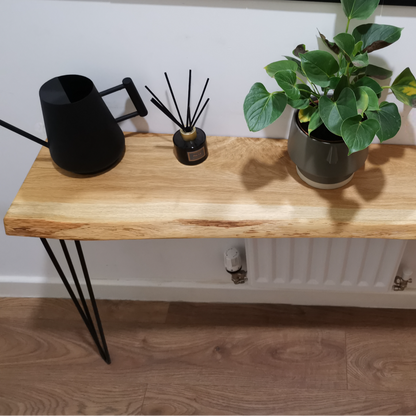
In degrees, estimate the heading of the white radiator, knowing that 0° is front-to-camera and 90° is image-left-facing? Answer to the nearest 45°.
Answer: approximately 0°

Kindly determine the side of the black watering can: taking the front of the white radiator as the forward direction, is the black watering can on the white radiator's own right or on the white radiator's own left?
on the white radiator's own right

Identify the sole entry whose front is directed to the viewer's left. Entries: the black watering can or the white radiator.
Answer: the black watering can

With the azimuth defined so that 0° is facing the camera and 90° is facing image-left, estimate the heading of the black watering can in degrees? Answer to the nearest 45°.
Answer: approximately 90°

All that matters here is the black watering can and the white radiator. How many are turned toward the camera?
1
